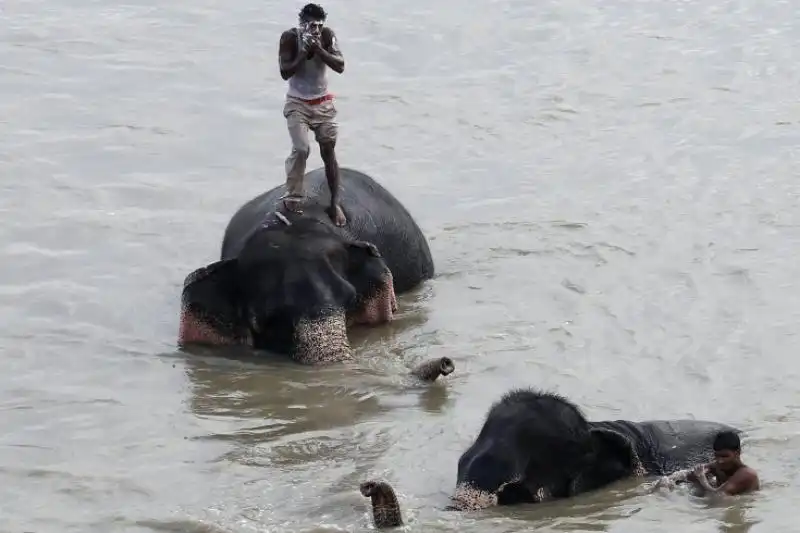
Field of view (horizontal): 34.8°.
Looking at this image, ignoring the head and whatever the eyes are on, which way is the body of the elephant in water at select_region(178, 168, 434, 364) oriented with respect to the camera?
toward the camera

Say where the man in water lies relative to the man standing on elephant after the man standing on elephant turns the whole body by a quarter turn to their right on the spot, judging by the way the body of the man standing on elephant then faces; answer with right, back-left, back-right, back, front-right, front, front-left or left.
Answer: back-left

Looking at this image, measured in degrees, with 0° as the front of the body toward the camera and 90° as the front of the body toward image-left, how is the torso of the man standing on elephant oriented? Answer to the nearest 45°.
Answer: approximately 0°

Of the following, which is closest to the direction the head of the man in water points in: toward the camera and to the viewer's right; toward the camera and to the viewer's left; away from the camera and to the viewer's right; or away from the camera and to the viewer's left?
toward the camera and to the viewer's left

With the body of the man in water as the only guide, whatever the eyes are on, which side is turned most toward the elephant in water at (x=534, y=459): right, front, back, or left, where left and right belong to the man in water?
front

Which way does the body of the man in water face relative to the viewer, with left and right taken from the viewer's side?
facing the viewer and to the left of the viewer

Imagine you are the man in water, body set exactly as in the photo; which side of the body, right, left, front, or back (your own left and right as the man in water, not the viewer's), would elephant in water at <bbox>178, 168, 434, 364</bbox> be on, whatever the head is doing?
right
